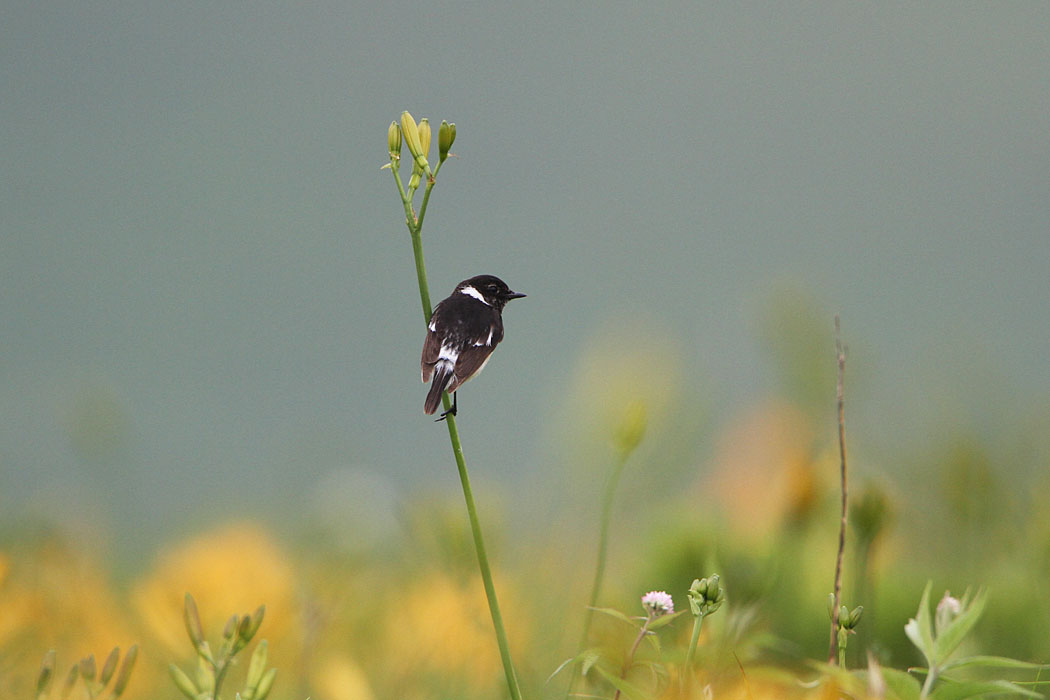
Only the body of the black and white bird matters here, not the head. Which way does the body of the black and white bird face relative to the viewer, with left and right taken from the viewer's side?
facing away from the viewer and to the right of the viewer
